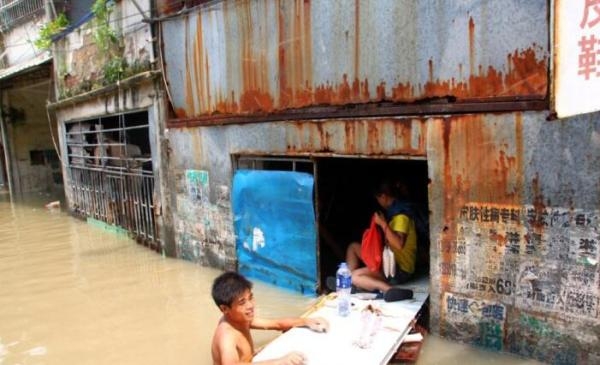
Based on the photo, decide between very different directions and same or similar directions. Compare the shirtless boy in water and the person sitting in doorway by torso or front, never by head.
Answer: very different directions

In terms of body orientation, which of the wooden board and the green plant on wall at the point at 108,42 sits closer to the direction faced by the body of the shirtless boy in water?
the wooden board

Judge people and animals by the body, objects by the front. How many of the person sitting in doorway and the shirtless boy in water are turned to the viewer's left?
1

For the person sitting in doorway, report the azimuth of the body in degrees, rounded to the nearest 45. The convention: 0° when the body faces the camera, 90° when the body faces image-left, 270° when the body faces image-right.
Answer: approximately 90°

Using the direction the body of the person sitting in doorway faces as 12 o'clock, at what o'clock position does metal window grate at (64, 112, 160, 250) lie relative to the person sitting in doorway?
The metal window grate is roughly at 1 o'clock from the person sitting in doorway.
